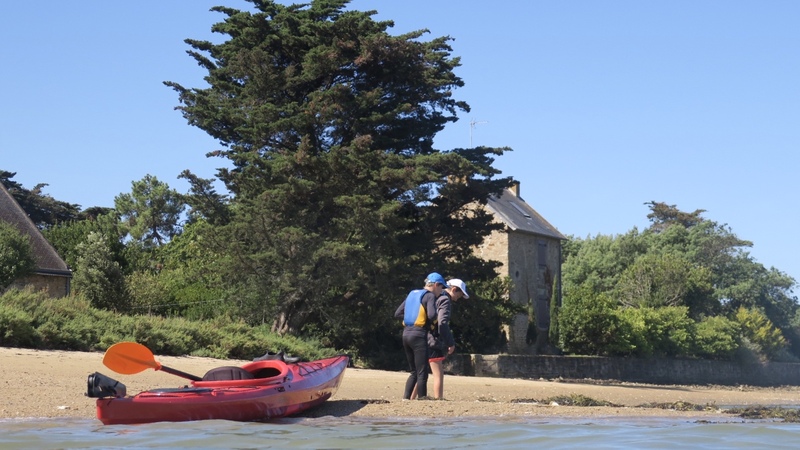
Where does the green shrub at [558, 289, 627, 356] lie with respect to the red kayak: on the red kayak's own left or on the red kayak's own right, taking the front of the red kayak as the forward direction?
on the red kayak's own left

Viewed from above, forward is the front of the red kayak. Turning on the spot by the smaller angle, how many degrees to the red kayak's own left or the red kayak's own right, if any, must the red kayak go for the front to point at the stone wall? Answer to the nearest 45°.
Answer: approximately 45° to the red kayak's own left

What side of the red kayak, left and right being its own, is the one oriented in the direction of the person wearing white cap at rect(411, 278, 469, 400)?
front

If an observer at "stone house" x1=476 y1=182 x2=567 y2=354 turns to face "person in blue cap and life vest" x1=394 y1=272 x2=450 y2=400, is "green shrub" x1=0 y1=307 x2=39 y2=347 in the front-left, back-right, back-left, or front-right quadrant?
front-right

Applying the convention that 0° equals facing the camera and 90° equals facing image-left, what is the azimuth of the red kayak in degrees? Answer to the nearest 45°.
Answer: approximately 270°

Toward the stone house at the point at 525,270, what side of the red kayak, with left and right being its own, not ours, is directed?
left

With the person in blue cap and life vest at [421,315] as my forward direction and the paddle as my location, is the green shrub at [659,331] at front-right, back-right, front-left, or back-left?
front-left
